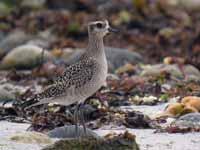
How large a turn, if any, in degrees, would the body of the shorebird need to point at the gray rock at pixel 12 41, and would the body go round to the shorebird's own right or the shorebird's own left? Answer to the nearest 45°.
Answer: approximately 90° to the shorebird's own left

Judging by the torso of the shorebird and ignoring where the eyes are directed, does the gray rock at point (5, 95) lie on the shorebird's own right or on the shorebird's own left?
on the shorebird's own left

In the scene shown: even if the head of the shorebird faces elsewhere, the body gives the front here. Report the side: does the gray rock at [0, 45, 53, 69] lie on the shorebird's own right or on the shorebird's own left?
on the shorebird's own left

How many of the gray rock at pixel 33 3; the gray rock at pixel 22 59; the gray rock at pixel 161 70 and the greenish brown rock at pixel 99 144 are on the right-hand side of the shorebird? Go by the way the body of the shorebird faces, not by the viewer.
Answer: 1

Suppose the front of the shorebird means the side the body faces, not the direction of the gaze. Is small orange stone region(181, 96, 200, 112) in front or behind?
in front

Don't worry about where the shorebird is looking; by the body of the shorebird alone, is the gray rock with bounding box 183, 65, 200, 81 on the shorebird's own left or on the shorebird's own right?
on the shorebird's own left

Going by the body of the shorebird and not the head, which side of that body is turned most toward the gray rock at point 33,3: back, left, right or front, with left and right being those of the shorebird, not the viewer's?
left

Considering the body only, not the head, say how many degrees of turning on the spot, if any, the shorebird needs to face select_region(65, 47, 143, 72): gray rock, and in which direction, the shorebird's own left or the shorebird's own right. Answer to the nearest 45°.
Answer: approximately 90° to the shorebird's own left

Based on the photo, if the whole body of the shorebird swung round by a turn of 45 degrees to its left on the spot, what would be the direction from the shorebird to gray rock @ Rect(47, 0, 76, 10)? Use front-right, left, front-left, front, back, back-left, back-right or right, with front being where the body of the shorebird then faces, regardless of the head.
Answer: front-left

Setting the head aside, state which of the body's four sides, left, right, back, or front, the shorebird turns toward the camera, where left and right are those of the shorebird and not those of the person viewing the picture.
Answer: right

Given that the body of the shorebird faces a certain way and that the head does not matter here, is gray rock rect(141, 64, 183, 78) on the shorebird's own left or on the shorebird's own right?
on the shorebird's own left
